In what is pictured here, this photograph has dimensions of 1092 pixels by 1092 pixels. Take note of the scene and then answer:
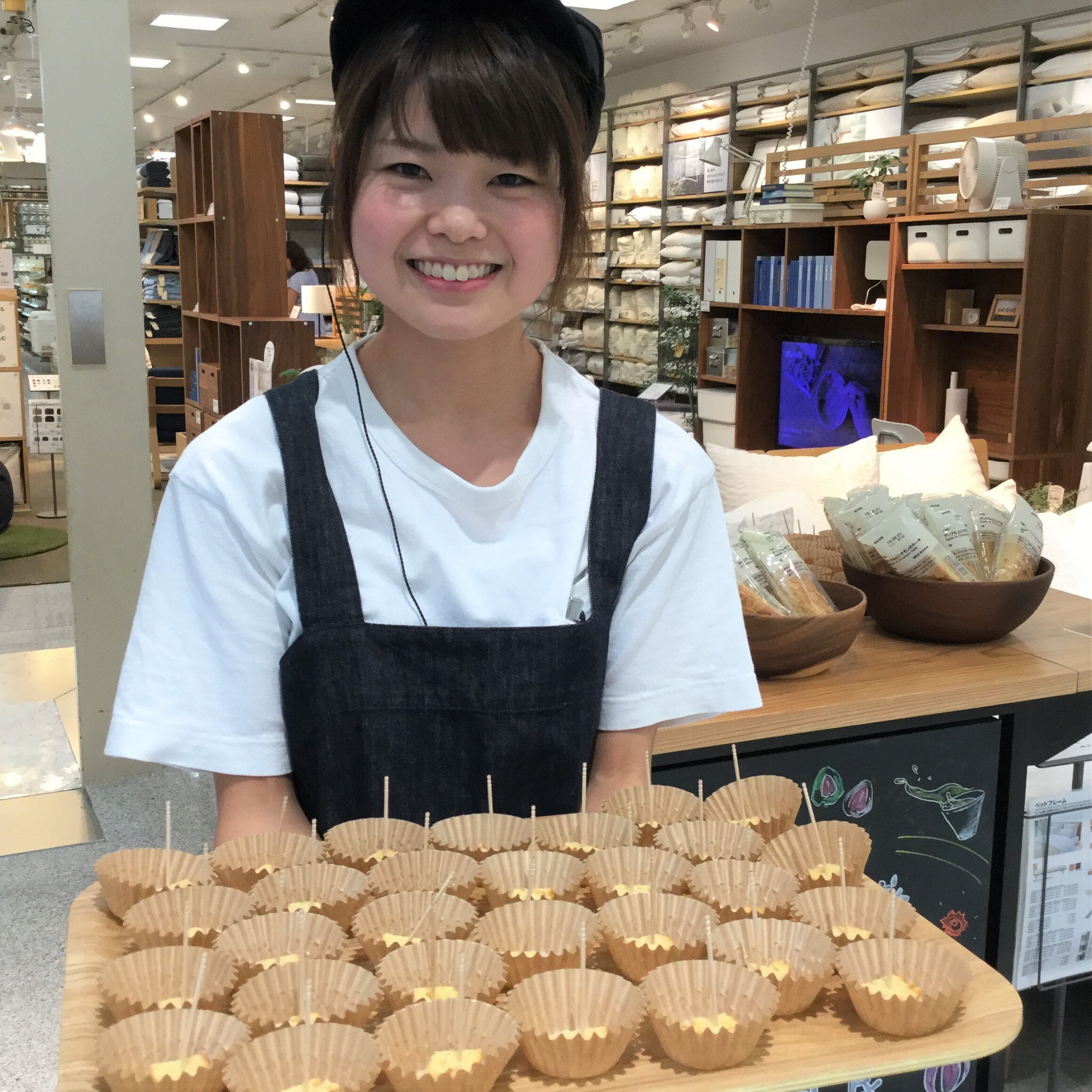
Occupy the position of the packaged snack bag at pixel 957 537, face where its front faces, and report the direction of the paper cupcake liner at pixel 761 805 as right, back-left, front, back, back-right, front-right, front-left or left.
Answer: front

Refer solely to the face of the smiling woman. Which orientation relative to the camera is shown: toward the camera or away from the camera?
toward the camera

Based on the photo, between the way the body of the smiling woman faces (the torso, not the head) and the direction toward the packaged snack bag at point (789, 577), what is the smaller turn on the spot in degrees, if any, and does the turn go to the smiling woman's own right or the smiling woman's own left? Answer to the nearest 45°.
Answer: approximately 135° to the smiling woman's own left

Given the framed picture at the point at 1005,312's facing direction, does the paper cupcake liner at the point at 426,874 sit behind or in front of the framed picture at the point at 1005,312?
in front

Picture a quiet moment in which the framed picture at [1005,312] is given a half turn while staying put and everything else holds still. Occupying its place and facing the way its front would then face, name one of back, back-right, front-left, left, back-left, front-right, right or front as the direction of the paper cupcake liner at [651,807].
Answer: back

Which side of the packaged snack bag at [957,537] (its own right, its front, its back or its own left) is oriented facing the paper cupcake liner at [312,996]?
front

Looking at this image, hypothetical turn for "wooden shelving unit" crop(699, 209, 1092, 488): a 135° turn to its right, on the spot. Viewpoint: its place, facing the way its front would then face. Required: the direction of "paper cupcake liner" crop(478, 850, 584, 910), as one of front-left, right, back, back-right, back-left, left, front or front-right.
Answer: back

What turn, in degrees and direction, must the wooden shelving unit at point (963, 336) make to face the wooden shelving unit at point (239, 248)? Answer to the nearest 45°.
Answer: approximately 45° to its right

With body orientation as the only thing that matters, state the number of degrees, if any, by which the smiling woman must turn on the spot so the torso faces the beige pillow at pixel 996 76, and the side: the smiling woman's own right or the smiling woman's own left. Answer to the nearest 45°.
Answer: approximately 135° to the smiling woman's own left

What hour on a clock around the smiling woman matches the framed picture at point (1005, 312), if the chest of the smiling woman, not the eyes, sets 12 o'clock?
The framed picture is roughly at 7 o'clock from the smiling woman.

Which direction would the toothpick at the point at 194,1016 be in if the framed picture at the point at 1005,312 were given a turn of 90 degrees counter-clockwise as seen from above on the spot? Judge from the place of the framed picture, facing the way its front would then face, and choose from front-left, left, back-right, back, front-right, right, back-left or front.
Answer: right

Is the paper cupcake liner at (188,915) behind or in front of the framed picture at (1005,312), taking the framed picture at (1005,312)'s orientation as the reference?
in front

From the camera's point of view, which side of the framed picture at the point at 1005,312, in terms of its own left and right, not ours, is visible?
front

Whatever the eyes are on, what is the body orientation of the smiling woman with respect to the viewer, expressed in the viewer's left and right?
facing the viewer
